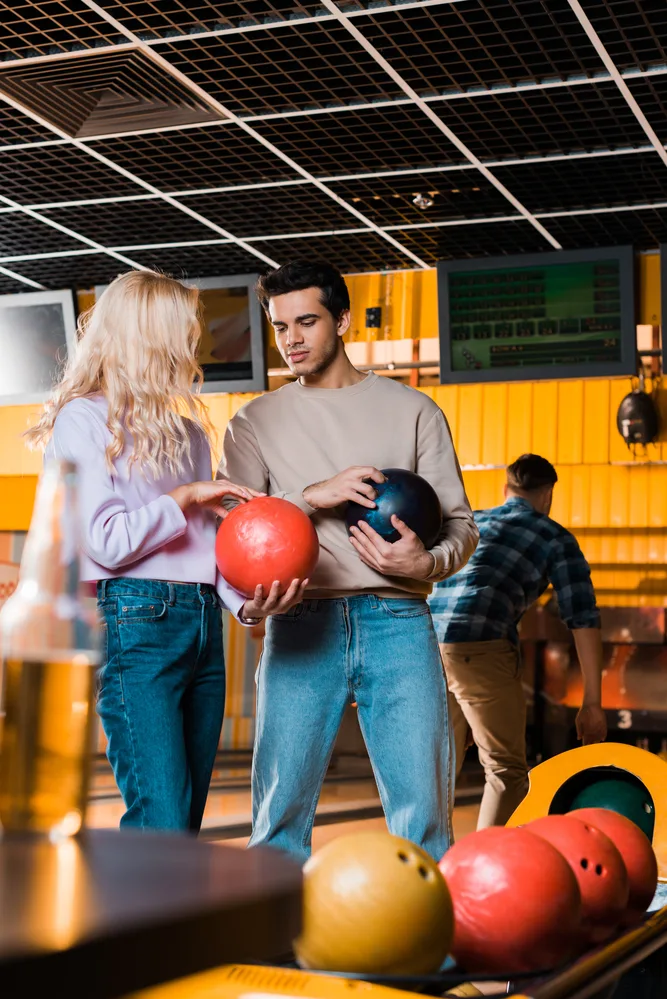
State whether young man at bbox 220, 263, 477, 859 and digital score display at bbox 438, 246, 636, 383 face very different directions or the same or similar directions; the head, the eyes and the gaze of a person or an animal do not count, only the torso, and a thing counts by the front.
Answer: same or similar directions

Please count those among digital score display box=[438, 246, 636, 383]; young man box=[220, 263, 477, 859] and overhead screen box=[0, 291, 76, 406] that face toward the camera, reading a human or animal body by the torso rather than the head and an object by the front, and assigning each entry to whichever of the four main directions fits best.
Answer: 3

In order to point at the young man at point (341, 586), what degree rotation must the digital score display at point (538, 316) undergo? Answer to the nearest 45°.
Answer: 0° — it already faces them

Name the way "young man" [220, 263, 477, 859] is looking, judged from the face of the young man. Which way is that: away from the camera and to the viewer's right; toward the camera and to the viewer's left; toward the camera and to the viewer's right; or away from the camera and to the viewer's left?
toward the camera and to the viewer's left

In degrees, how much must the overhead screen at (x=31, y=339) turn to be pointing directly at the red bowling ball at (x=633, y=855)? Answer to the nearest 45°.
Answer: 0° — it already faces it

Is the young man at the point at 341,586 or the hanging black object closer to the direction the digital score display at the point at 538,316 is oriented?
the young man

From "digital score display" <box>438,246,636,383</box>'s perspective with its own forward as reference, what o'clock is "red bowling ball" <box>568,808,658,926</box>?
The red bowling ball is roughly at 12 o'clock from the digital score display.

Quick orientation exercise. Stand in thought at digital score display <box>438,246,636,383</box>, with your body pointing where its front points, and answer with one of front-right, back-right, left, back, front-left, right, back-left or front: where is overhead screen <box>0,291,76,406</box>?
right

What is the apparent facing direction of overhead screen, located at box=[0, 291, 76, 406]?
toward the camera

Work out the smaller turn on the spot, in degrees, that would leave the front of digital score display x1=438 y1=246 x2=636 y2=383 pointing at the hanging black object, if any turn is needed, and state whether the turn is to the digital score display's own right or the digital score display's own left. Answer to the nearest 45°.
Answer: approximately 135° to the digital score display's own left

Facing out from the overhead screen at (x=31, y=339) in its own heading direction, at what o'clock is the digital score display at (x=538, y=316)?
The digital score display is roughly at 10 o'clock from the overhead screen.

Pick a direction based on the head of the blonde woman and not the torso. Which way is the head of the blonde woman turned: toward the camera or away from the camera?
away from the camera

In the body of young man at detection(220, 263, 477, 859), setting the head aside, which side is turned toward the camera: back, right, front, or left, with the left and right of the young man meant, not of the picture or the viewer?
front

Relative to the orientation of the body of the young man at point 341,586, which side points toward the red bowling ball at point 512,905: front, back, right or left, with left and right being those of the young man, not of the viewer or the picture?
front

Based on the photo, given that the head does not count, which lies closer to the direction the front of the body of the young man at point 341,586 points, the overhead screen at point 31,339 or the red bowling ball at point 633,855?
the red bowling ball

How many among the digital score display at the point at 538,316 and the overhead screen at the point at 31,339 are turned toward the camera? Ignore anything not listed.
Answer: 2

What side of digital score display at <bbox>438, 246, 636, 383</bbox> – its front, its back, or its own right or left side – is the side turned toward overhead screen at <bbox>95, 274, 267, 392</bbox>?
right
